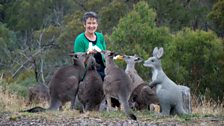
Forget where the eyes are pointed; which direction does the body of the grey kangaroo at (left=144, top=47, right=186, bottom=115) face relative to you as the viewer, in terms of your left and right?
facing to the left of the viewer

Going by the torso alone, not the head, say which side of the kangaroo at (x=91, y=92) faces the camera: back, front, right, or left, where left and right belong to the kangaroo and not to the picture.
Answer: back

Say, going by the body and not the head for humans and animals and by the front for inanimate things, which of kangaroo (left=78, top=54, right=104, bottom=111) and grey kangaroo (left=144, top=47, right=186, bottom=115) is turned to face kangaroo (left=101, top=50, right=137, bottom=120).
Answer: the grey kangaroo

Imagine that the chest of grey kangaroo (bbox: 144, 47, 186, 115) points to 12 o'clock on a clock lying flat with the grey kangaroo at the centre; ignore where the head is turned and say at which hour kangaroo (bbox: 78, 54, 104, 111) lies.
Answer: The kangaroo is roughly at 12 o'clock from the grey kangaroo.

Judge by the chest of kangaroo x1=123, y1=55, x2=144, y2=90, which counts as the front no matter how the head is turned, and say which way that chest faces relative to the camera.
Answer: to the viewer's left

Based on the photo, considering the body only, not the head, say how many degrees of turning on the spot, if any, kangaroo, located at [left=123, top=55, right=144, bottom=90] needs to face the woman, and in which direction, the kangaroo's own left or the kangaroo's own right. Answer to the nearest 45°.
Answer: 0° — it already faces them

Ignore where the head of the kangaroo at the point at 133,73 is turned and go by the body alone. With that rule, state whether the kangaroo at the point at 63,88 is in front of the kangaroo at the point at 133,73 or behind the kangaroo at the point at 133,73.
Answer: in front

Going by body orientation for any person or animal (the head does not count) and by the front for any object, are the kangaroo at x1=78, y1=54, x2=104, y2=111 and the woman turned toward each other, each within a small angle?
yes
